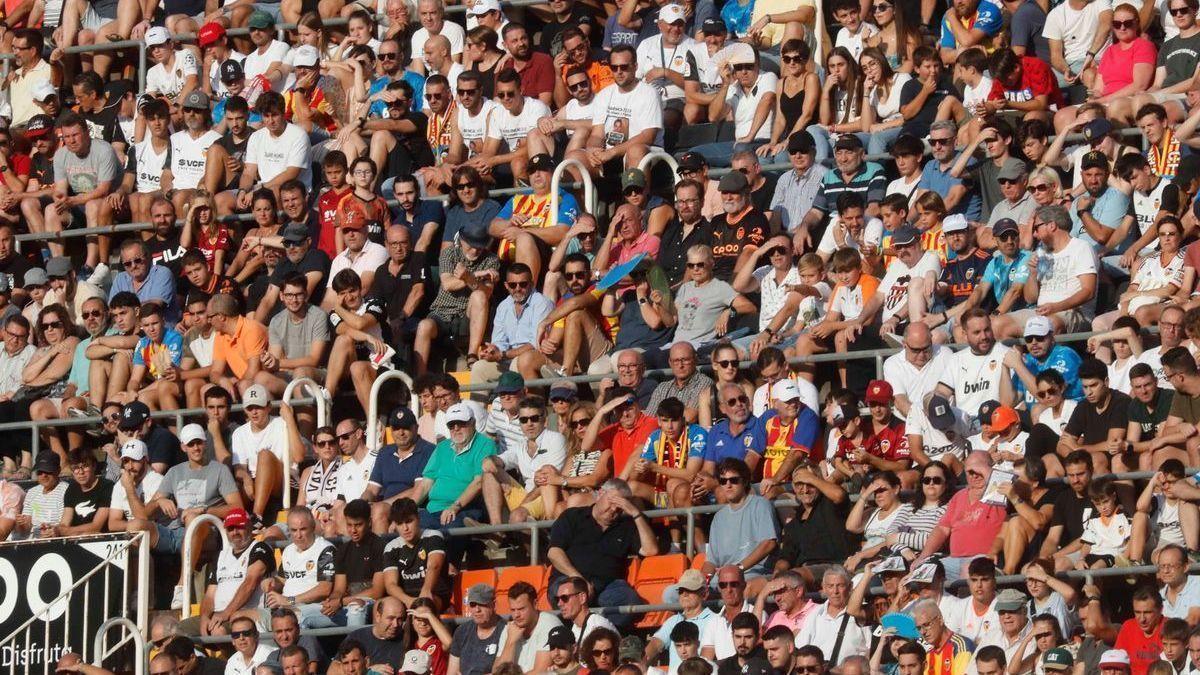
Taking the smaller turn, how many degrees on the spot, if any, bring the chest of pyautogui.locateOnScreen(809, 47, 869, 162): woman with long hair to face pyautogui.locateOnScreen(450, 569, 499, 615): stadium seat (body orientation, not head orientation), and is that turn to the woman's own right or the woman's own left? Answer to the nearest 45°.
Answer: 0° — they already face it

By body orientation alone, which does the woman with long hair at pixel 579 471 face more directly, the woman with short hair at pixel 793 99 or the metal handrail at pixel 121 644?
the metal handrail

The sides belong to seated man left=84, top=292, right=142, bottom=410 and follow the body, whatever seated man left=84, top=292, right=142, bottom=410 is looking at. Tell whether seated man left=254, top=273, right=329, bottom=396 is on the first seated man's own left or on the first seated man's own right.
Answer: on the first seated man's own left

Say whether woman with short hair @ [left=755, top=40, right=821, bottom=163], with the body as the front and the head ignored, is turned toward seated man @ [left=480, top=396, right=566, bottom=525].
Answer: yes

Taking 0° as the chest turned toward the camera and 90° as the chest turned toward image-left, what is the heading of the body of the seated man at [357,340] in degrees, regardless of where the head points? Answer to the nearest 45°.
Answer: approximately 45°

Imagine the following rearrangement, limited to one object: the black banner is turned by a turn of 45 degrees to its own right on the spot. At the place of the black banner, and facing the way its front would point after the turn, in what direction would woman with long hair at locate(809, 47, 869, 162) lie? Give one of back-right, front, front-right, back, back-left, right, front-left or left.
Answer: back-left

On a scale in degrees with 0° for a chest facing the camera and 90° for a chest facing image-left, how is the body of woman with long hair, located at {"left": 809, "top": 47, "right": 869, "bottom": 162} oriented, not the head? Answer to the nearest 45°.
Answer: approximately 45°

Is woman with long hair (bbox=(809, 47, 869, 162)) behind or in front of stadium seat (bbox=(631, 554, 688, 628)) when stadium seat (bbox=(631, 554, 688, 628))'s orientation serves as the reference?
behind

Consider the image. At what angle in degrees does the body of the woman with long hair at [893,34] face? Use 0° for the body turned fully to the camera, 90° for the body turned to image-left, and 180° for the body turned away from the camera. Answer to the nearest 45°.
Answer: approximately 45°

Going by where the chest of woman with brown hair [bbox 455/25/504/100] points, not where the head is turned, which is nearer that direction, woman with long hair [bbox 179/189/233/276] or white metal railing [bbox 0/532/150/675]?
the woman with long hair
